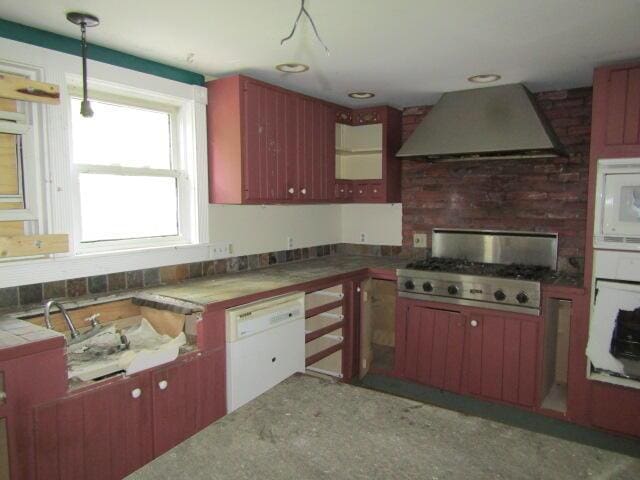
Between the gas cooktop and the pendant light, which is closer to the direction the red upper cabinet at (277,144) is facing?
the gas cooktop

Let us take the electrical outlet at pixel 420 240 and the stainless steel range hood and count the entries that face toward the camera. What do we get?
2

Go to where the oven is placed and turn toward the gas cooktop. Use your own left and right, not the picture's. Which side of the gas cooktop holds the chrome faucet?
left

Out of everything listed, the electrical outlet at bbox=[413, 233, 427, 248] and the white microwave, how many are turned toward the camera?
2

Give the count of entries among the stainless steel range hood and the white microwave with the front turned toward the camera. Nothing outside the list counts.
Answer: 2

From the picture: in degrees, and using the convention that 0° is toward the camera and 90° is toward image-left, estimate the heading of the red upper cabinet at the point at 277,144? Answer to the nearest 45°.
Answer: approximately 315°

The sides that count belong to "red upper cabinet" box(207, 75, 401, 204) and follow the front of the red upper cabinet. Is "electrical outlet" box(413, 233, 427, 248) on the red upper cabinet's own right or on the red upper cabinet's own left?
on the red upper cabinet's own left

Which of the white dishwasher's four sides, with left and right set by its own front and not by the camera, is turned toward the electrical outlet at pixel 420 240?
left
